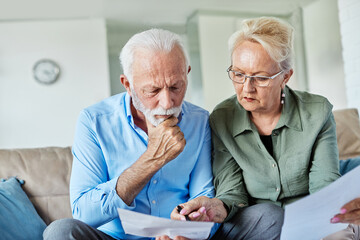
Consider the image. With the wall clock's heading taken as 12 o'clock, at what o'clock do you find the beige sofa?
The beige sofa is roughly at 12 o'clock from the wall clock.

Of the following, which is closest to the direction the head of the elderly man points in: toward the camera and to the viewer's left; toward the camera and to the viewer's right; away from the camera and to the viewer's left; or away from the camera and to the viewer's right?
toward the camera and to the viewer's right

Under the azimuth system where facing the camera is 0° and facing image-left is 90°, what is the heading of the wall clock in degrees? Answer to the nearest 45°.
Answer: approximately 0°

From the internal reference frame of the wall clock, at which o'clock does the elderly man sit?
The elderly man is roughly at 12 o'clock from the wall clock.

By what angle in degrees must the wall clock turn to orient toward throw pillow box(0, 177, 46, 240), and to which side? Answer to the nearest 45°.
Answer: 0° — it already faces it

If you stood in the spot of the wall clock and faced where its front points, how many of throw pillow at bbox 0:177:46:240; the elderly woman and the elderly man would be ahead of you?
3
